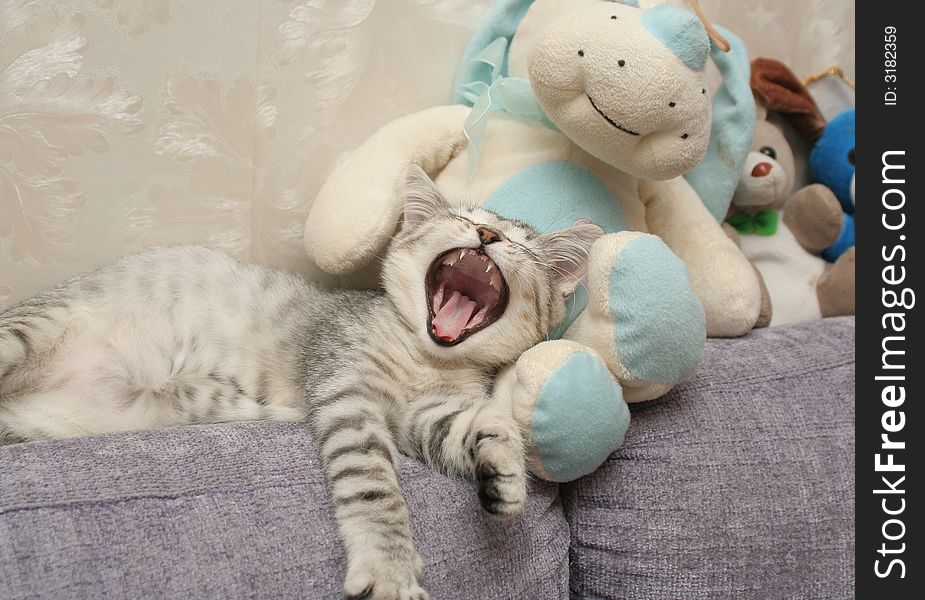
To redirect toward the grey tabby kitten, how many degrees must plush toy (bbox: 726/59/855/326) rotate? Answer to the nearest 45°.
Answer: approximately 45° to its right

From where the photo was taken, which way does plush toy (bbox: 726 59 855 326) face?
toward the camera

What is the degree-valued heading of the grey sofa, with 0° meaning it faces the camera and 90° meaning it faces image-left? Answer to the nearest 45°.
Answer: approximately 0°
